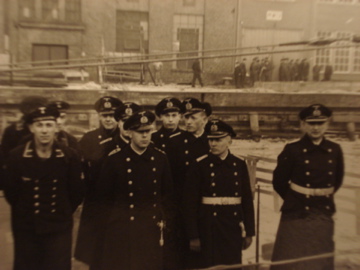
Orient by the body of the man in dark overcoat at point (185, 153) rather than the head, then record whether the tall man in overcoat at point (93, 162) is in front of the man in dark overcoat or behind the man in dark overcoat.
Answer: in front

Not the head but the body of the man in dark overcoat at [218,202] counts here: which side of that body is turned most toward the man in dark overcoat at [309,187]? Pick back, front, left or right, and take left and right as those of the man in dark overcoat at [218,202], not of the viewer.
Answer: left

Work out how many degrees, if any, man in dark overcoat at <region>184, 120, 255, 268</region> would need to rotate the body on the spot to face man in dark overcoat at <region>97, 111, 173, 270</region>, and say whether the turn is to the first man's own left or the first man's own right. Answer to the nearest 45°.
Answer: approximately 90° to the first man's own right

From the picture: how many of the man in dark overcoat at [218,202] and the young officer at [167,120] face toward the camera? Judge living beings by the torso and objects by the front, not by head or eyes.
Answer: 2

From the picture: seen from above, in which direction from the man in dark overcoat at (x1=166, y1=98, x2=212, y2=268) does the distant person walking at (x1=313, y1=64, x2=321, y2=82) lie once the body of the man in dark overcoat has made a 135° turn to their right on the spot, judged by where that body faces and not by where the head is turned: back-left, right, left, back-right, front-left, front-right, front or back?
right

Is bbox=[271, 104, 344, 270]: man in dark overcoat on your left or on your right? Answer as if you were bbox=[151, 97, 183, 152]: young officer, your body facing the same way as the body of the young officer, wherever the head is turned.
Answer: on your left

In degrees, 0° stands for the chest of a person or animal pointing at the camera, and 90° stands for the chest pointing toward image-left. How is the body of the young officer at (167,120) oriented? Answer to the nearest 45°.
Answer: approximately 0°
